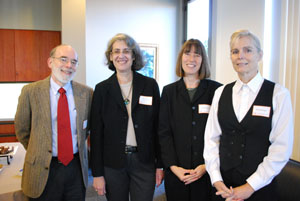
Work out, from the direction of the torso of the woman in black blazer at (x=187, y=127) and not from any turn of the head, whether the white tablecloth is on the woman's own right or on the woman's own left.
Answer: on the woman's own right

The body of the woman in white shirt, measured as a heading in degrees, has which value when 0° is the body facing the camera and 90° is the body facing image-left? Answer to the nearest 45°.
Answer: approximately 45°

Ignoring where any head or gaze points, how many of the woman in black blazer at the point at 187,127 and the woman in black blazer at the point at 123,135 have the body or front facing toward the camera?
2

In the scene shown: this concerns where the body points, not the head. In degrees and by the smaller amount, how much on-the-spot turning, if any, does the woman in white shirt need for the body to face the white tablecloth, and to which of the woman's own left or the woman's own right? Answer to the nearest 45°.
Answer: approximately 45° to the woman's own right

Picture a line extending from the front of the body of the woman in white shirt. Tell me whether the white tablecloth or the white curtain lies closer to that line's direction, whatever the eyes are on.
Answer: the white tablecloth

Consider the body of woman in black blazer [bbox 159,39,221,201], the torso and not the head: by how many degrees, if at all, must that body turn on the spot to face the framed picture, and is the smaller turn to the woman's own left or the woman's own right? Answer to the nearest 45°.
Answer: approximately 180°
